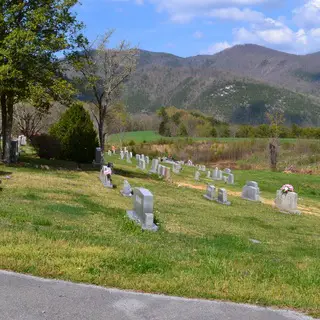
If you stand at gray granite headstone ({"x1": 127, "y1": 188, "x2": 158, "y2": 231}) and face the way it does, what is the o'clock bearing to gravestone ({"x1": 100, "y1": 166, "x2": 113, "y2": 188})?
The gravestone is roughly at 4 o'clock from the gray granite headstone.

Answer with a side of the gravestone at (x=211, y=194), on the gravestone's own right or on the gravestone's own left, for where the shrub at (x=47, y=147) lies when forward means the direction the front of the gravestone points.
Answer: on the gravestone's own right

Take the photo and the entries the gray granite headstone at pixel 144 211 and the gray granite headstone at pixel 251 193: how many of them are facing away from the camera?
0

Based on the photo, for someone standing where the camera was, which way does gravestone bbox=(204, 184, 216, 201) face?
facing the viewer and to the left of the viewer

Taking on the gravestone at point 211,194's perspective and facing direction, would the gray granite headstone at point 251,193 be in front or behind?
behind

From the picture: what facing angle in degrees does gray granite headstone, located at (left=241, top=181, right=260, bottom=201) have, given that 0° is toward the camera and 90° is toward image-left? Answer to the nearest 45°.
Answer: approximately 45°

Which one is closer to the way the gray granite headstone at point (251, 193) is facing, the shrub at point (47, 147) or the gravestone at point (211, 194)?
the gravestone

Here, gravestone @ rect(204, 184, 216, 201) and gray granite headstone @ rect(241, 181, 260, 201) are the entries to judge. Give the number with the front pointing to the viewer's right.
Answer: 0

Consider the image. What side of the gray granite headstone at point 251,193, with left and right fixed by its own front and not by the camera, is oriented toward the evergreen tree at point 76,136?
right

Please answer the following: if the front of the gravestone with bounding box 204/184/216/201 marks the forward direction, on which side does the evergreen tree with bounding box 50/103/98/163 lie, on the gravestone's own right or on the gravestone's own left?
on the gravestone's own right
